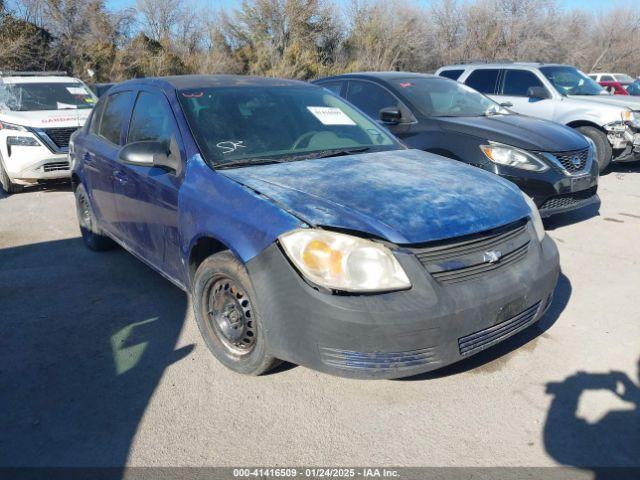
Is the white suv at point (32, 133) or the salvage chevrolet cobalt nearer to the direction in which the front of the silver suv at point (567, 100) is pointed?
the salvage chevrolet cobalt

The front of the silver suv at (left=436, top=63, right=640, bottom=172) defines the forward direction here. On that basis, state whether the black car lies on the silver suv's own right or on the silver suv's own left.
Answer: on the silver suv's own right

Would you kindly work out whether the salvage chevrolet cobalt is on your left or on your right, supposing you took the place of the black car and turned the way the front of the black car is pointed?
on your right

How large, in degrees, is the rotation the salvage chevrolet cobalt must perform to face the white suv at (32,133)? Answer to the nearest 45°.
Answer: approximately 180°

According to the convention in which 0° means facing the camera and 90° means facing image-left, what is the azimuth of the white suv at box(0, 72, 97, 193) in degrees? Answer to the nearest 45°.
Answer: approximately 315°
